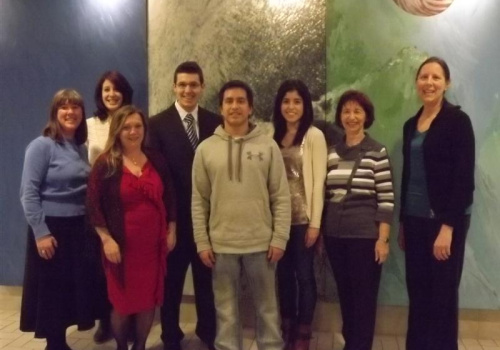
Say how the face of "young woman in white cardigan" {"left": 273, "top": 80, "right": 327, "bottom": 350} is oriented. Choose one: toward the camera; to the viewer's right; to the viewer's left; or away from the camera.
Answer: toward the camera

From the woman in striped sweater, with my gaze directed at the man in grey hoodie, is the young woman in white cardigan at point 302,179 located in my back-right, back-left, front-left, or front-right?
front-right

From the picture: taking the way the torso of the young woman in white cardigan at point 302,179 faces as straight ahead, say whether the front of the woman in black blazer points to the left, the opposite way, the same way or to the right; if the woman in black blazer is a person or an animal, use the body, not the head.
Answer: the same way

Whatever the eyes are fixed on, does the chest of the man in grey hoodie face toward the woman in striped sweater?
no

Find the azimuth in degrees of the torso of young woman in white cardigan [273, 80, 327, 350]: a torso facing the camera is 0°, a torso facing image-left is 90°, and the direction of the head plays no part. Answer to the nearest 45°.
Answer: approximately 45°

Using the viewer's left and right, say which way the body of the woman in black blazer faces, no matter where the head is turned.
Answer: facing the viewer and to the left of the viewer

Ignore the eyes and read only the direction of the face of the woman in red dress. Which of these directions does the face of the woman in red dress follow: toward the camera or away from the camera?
toward the camera

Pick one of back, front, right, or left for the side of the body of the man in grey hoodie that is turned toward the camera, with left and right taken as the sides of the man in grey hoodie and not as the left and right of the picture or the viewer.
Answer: front

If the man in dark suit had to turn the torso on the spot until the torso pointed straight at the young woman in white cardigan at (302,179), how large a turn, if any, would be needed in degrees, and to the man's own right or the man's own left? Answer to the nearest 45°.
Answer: approximately 90° to the man's own left

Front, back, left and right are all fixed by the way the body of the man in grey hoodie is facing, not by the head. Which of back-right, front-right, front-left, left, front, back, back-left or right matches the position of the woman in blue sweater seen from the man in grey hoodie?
right

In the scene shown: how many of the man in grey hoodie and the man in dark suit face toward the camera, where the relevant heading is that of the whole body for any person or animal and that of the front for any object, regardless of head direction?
2

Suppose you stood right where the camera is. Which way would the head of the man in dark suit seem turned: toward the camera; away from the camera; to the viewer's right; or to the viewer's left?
toward the camera

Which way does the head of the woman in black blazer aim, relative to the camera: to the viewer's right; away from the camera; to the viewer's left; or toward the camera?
toward the camera
